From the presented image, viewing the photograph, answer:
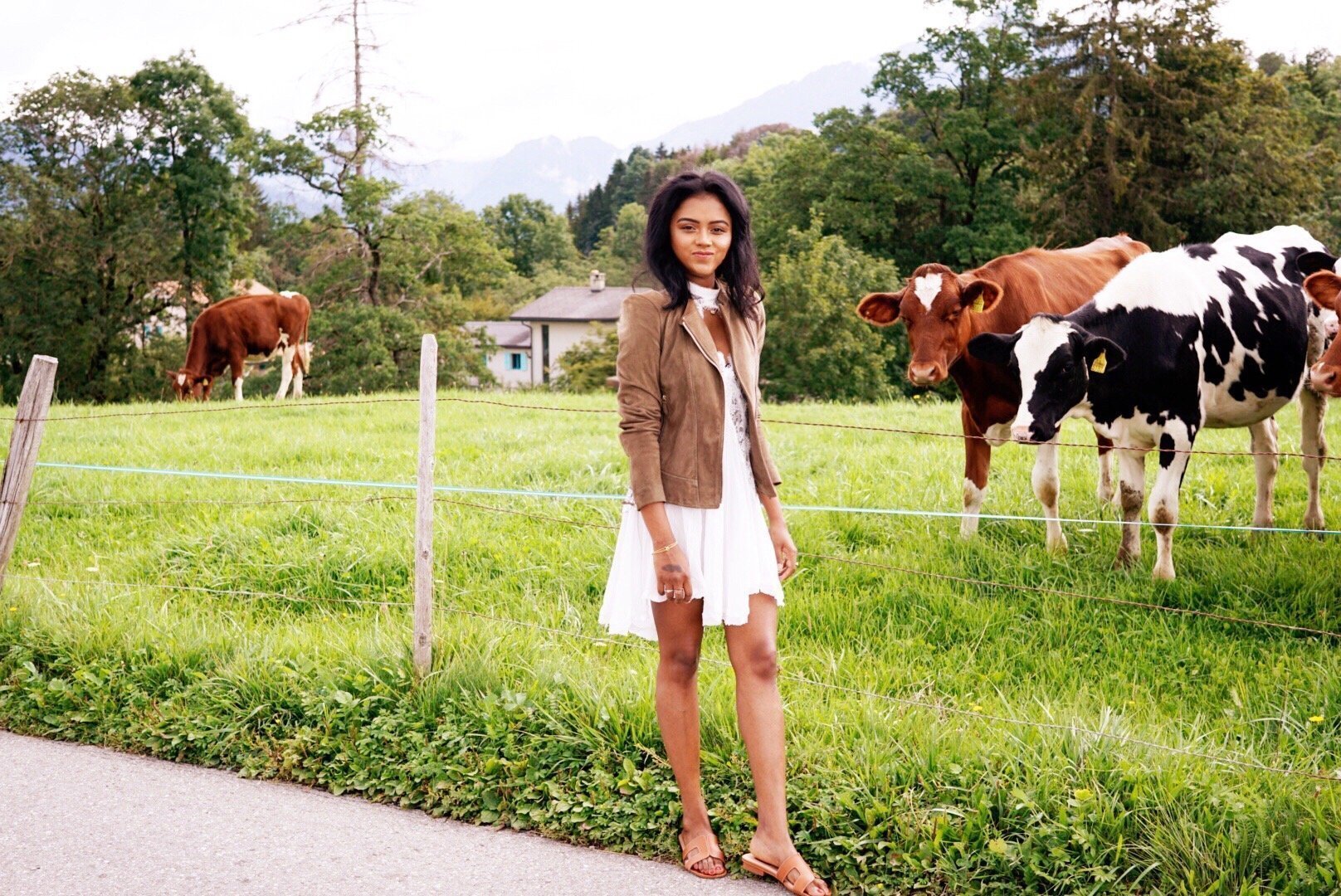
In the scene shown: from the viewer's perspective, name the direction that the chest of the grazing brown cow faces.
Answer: to the viewer's left

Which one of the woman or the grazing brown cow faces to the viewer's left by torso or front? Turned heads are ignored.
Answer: the grazing brown cow

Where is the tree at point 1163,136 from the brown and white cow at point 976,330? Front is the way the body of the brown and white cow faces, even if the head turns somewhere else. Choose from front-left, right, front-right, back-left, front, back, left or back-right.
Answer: back-right

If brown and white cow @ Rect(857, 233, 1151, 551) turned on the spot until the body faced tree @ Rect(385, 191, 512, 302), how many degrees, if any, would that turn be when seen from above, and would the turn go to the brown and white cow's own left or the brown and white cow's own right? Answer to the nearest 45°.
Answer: approximately 90° to the brown and white cow's own right

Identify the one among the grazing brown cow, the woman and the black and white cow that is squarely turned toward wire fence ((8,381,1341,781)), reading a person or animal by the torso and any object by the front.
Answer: the black and white cow

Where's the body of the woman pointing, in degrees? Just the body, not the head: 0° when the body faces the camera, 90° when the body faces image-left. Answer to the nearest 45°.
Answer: approximately 315°

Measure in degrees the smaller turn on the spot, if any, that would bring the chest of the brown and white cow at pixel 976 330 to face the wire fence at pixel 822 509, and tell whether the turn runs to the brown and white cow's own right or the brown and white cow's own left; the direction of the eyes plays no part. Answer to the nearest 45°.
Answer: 0° — it already faces it

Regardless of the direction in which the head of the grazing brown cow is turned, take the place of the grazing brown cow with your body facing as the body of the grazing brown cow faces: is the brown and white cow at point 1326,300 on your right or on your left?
on your left
